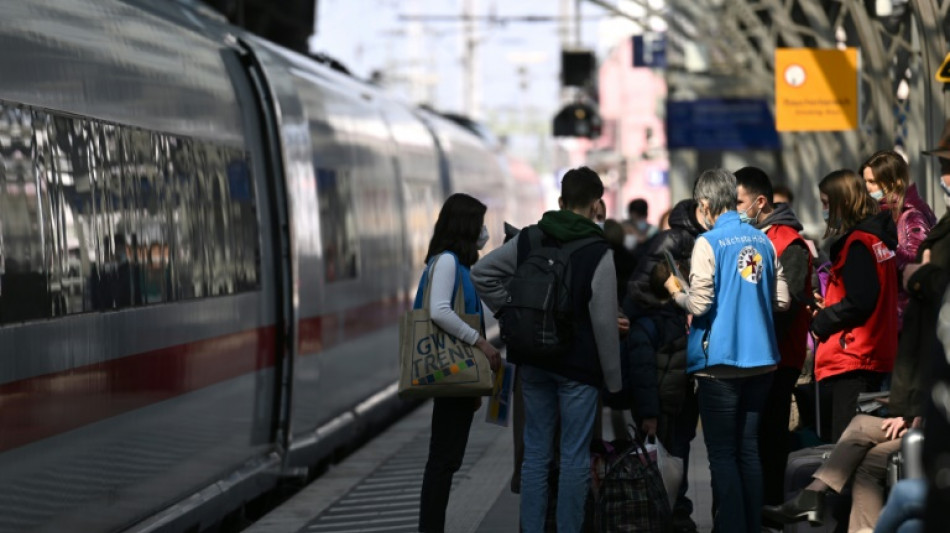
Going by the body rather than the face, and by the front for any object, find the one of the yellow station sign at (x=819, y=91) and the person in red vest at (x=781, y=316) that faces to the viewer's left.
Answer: the person in red vest

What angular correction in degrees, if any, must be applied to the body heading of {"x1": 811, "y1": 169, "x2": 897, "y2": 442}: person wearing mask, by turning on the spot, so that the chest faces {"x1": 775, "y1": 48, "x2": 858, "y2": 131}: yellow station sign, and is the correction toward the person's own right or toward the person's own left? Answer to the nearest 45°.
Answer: approximately 90° to the person's own right

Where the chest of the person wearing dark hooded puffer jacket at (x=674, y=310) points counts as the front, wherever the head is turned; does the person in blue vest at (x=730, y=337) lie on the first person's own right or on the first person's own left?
on the first person's own right

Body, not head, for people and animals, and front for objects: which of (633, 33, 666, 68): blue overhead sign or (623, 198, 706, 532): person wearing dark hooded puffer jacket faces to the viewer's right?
the person wearing dark hooded puffer jacket

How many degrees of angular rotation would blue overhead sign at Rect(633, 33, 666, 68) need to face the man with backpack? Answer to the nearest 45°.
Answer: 0° — it already faces them

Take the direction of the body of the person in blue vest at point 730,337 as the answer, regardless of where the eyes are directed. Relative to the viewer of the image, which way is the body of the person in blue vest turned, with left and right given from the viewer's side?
facing away from the viewer and to the left of the viewer

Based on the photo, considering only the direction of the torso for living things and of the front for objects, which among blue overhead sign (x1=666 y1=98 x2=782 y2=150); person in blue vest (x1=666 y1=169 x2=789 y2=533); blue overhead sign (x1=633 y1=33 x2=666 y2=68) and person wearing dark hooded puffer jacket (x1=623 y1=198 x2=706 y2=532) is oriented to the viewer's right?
the person wearing dark hooded puffer jacket

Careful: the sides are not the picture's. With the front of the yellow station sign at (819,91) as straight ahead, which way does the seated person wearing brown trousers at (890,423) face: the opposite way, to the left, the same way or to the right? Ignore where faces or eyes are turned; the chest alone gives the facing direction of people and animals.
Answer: to the right

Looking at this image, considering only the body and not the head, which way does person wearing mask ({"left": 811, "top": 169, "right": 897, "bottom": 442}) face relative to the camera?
to the viewer's left

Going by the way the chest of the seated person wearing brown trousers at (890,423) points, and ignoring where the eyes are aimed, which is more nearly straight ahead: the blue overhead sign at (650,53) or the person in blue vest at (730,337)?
the person in blue vest

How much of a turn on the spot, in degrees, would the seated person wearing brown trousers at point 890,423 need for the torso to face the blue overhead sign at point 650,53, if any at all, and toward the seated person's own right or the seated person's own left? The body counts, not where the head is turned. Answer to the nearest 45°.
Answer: approximately 90° to the seated person's own right

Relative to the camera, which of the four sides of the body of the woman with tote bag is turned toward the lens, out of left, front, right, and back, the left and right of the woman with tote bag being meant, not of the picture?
right
